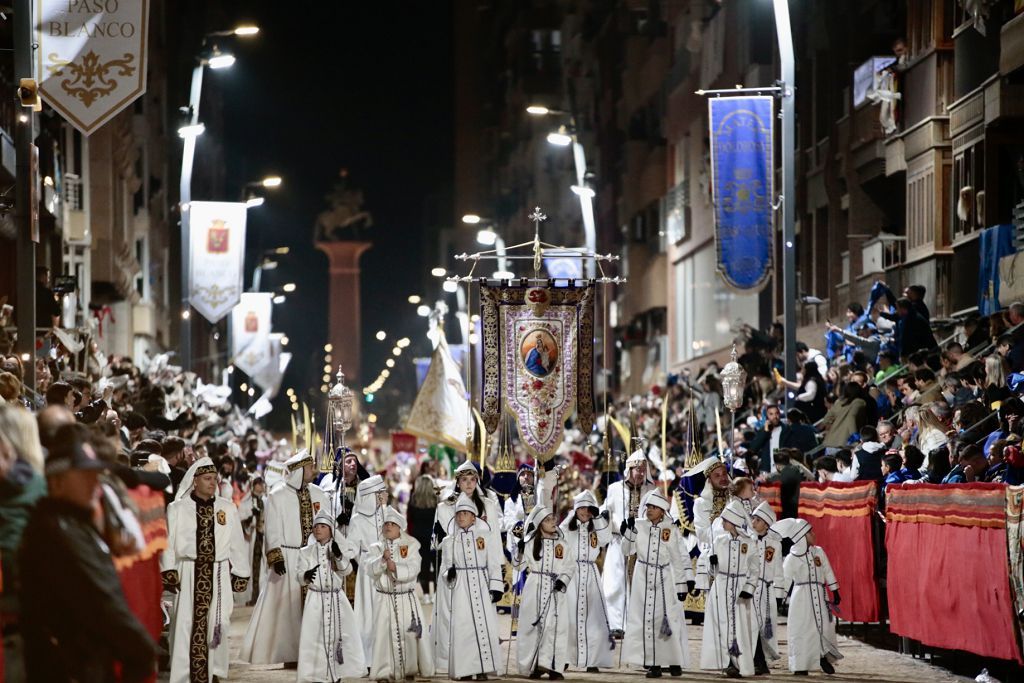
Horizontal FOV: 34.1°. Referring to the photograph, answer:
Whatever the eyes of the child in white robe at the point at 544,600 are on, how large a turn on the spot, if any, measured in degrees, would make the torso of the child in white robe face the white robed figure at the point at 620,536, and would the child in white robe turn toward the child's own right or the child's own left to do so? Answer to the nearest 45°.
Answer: approximately 135° to the child's own left

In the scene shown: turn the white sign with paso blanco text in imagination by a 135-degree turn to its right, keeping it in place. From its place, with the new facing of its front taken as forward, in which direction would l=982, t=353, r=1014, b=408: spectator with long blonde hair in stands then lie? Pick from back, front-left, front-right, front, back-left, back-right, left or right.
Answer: back-right

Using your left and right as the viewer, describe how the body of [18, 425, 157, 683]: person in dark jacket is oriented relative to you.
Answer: facing to the right of the viewer

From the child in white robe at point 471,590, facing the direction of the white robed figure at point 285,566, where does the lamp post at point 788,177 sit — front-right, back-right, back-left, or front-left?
back-right

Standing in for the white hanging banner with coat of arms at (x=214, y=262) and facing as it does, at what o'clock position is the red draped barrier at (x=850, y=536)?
The red draped barrier is roughly at 11 o'clock from the white hanging banner with coat of arms.

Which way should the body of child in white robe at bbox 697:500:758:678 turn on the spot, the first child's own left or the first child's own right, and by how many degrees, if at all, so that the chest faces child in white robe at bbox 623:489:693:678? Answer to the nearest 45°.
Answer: approximately 90° to the first child's own right

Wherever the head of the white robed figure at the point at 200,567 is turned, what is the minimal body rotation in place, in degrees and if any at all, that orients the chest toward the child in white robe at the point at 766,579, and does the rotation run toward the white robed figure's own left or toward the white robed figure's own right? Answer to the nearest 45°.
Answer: approximately 90° to the white robed figure's own left

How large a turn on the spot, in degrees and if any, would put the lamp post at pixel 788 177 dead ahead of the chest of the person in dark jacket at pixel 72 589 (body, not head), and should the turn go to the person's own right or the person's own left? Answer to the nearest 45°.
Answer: approximately 45° to the person's own left
